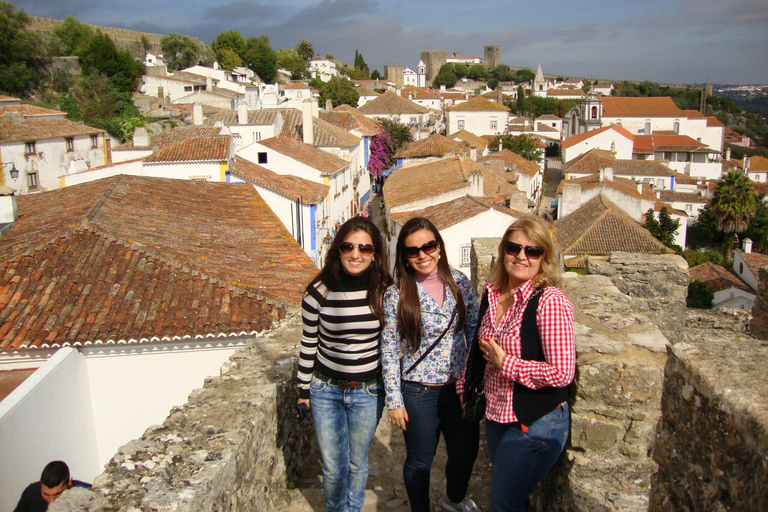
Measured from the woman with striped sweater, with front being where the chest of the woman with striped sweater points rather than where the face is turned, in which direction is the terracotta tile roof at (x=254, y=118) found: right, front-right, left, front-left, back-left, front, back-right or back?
back

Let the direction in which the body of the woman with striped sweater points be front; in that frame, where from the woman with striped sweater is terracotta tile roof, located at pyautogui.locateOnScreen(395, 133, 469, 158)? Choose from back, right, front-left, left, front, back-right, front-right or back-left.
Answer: back

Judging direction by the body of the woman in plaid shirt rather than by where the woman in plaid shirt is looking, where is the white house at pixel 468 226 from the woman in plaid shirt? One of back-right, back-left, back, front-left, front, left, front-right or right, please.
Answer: back-right

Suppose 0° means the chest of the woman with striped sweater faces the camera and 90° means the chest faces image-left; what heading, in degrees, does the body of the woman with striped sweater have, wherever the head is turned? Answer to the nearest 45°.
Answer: approximately 0°

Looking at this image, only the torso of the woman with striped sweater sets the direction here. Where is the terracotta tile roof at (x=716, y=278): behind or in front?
behind

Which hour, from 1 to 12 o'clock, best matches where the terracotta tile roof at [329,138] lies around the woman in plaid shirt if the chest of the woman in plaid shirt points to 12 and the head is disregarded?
The terracotta tile roof is roughly at 4 o'clock from the woman in plaid shirt.

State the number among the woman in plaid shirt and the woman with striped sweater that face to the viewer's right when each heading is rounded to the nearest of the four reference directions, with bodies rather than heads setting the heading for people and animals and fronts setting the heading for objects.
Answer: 0

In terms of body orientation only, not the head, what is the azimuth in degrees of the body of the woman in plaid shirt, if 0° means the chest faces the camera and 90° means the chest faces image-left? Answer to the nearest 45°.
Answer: approximately 45°

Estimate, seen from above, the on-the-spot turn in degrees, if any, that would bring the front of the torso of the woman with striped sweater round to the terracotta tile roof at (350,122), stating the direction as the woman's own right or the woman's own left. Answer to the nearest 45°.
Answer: approximately 180°
